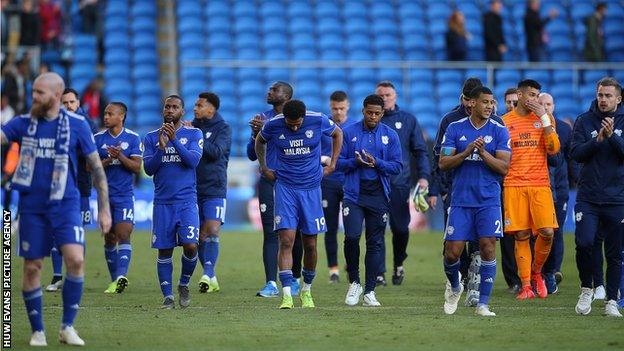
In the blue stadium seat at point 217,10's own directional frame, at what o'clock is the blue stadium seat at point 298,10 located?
the blue stadium seat at point 298,10 is roughly at 9 o'clock from the blue stadium seat at point 217,10.

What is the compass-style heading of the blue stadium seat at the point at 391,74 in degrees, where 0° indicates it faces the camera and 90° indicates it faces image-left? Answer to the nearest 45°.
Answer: approximately 0°

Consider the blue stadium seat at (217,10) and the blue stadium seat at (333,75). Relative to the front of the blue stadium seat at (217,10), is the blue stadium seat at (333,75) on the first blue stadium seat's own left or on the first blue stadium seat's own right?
on the first blue stadium seat's own left

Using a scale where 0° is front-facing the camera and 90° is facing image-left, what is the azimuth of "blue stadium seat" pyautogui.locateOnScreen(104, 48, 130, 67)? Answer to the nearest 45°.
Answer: approximately 0°

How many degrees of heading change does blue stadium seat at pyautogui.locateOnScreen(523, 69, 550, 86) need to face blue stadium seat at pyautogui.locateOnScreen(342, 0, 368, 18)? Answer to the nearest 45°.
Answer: approximately 90° to its right

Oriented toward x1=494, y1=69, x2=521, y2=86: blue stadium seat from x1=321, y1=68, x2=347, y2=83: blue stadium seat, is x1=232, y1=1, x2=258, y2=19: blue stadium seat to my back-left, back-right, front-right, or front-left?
back-left

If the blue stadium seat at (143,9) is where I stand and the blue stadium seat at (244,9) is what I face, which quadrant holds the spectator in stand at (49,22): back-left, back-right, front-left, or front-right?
back-right

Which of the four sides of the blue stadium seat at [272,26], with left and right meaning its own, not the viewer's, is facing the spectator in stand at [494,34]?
left
